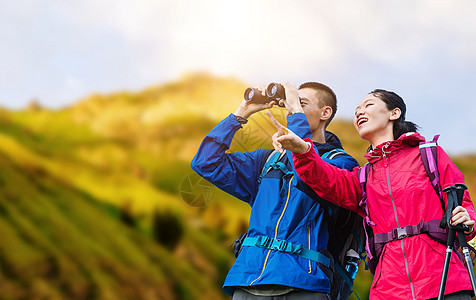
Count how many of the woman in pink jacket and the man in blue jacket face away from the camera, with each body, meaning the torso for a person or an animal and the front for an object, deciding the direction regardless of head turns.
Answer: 0

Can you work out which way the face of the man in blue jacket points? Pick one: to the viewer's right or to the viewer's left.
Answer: to the viewer's left

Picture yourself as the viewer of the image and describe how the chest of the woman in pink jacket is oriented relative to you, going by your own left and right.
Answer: facing the viewer and to the left of the viewer
